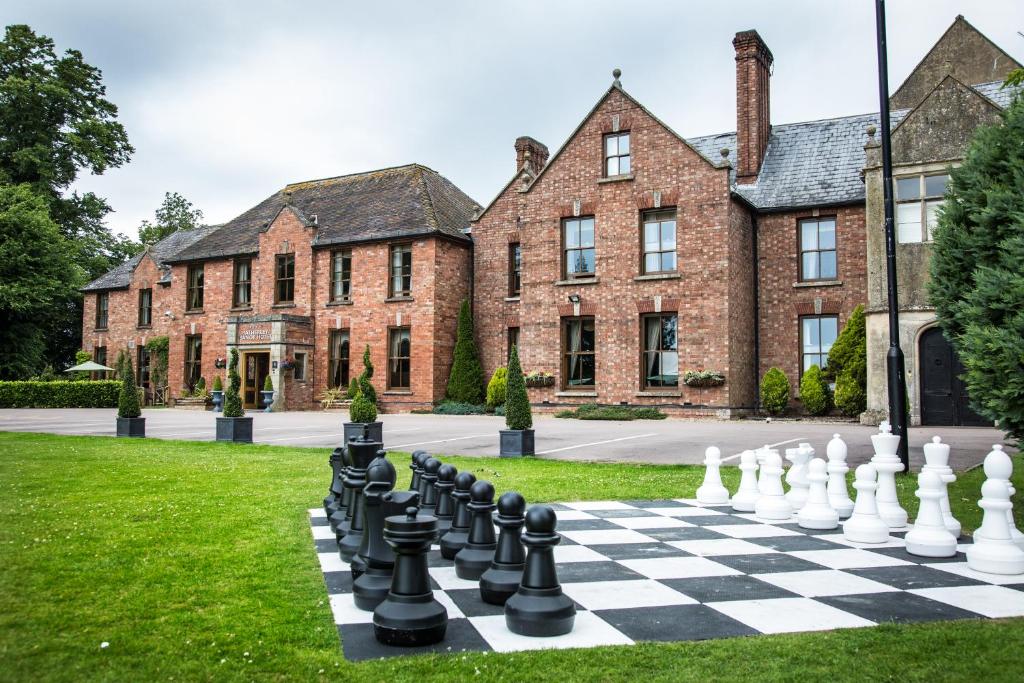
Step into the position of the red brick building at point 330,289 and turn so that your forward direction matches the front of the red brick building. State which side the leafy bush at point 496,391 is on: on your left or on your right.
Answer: on your left

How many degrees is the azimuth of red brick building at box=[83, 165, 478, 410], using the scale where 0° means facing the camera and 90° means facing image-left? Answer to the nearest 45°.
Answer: approximately 45°
